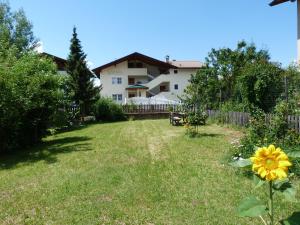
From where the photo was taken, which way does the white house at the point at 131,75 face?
toward the camera

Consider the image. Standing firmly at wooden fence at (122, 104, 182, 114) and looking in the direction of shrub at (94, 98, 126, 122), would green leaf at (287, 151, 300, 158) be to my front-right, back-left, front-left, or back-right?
front-left

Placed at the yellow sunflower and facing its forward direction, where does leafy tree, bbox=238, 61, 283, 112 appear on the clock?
The leafy tree is roughly at 6 o'clock from the yellow sunflower.

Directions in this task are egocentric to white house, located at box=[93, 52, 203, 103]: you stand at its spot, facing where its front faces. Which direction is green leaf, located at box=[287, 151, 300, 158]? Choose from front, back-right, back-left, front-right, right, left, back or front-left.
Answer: front

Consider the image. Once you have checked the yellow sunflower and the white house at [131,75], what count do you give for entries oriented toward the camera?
2

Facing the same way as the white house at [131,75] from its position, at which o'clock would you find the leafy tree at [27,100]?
The leafy tree is roughly at 12 o'clock from the white house.

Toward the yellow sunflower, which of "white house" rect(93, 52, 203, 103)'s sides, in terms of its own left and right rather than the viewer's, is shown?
front

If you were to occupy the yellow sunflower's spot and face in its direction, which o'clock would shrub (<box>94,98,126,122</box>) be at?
The shrub is roughly at 5 o'clock from the yellow sunflower.

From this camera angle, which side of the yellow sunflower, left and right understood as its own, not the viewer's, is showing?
front

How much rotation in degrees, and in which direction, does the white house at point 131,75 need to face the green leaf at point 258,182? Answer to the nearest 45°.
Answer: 0° — it already faces it

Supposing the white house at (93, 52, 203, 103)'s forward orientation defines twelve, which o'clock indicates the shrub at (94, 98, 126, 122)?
The shrub is roughly at 12 o'clock from the white house.
